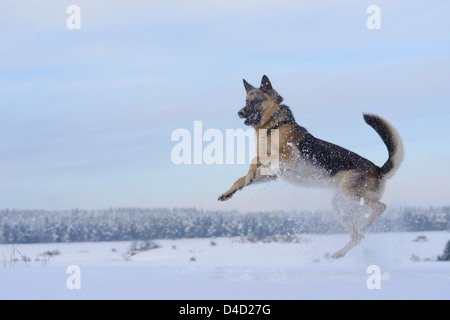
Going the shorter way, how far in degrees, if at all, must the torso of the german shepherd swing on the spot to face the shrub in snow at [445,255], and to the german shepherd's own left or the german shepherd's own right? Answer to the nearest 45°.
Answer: approximately 135° to the german shepherd's own right

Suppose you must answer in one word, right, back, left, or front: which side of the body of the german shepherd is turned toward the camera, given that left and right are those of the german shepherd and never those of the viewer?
left
